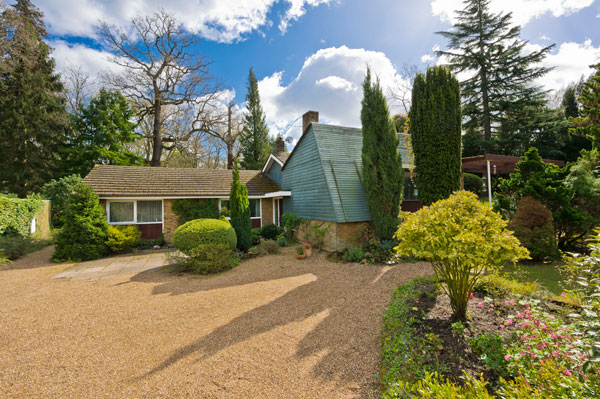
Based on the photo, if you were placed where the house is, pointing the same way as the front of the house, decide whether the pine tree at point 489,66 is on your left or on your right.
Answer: on your left

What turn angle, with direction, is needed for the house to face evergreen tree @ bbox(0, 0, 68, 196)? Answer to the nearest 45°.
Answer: approximately 135° to its right

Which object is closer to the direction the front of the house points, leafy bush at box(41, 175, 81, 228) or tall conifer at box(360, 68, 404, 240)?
the tall conifer

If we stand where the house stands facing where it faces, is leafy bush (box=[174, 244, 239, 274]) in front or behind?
in front

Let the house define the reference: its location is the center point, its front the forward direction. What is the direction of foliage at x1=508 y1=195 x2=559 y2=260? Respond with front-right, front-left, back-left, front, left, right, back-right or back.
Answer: front-left

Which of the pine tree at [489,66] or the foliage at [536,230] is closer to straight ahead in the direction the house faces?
the foliage

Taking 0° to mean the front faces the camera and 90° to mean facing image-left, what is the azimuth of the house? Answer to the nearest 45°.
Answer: approximately 0°

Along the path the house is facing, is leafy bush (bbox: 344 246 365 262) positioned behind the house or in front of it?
in front

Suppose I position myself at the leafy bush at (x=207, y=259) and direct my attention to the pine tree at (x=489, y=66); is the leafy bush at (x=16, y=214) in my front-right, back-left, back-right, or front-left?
back-left

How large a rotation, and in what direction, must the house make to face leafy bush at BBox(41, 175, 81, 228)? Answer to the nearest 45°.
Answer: approximately 135° to its right

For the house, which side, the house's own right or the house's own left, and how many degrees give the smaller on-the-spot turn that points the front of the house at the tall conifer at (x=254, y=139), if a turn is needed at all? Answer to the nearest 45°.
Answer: approximately 180°

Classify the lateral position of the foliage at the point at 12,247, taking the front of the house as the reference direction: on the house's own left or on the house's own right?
on the house's own right

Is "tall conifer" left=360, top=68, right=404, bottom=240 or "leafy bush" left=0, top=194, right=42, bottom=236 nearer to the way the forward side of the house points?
the tall conifer
